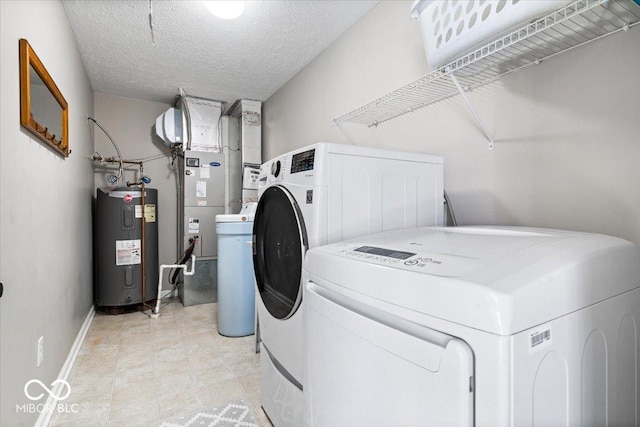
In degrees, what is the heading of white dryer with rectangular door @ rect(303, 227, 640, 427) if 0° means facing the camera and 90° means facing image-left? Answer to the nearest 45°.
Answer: approximately 45°

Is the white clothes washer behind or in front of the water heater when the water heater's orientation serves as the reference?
in front

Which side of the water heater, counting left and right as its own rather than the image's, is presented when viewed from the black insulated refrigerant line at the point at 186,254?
left

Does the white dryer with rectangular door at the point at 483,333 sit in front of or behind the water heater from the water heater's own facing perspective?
in front

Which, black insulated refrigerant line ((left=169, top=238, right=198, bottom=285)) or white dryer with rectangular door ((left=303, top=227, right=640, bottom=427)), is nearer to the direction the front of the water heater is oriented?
the white dryer with rectangular door

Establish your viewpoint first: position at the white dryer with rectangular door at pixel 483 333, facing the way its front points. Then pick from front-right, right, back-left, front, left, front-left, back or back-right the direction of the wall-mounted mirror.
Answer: front-right

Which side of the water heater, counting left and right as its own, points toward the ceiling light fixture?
front

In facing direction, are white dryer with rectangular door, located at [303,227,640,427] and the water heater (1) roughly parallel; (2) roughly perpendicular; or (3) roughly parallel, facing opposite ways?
roughly perpendicular
